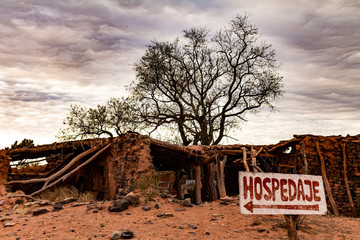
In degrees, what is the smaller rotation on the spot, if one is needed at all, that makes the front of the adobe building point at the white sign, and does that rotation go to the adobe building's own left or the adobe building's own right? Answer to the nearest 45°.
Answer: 0° — it already faces it

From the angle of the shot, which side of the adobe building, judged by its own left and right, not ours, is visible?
front
